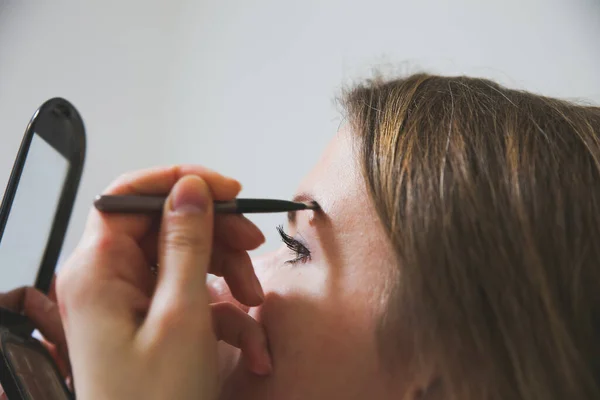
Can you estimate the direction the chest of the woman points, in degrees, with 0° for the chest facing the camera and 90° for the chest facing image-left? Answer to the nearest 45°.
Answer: approximately 90°
